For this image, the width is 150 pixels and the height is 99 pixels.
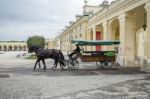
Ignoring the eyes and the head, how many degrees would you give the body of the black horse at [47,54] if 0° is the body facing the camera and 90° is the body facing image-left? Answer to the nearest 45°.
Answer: approximately 90°
